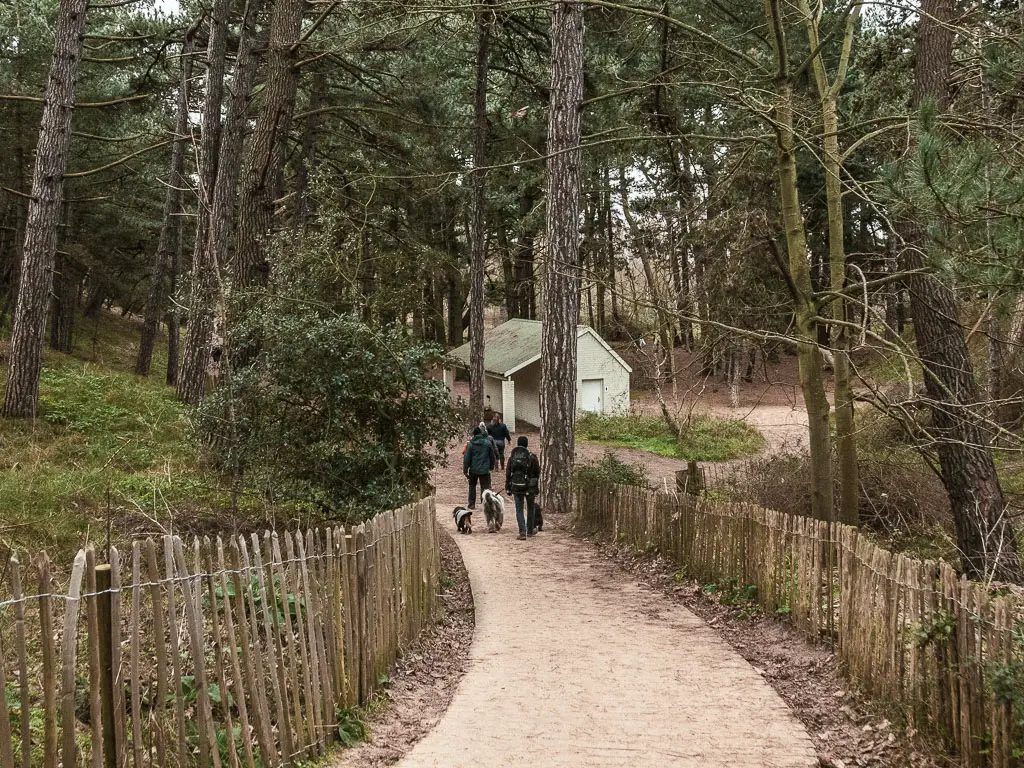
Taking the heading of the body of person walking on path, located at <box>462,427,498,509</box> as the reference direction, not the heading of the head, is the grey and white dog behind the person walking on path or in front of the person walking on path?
behind

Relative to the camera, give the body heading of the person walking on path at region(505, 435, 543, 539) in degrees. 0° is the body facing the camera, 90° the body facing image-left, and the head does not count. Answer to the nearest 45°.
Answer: approximately 180°

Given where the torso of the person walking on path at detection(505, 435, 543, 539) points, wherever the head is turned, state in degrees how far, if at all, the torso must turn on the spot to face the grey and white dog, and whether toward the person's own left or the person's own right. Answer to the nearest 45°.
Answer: approximately 45° to the person's own left

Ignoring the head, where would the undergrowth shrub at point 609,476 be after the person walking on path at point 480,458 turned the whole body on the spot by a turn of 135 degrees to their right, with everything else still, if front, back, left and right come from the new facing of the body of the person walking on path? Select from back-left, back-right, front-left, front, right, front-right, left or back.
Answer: front

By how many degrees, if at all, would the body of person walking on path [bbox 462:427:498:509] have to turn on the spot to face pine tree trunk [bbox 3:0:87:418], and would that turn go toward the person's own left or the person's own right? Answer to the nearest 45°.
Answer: approximately 90° to the person's own left

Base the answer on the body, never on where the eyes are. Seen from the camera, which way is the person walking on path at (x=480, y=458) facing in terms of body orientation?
away from the camera

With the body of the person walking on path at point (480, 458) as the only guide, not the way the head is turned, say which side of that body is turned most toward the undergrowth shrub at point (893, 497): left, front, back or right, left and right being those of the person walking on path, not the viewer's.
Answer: right

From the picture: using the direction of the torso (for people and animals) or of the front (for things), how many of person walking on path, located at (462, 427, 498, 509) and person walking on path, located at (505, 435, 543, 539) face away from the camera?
2
